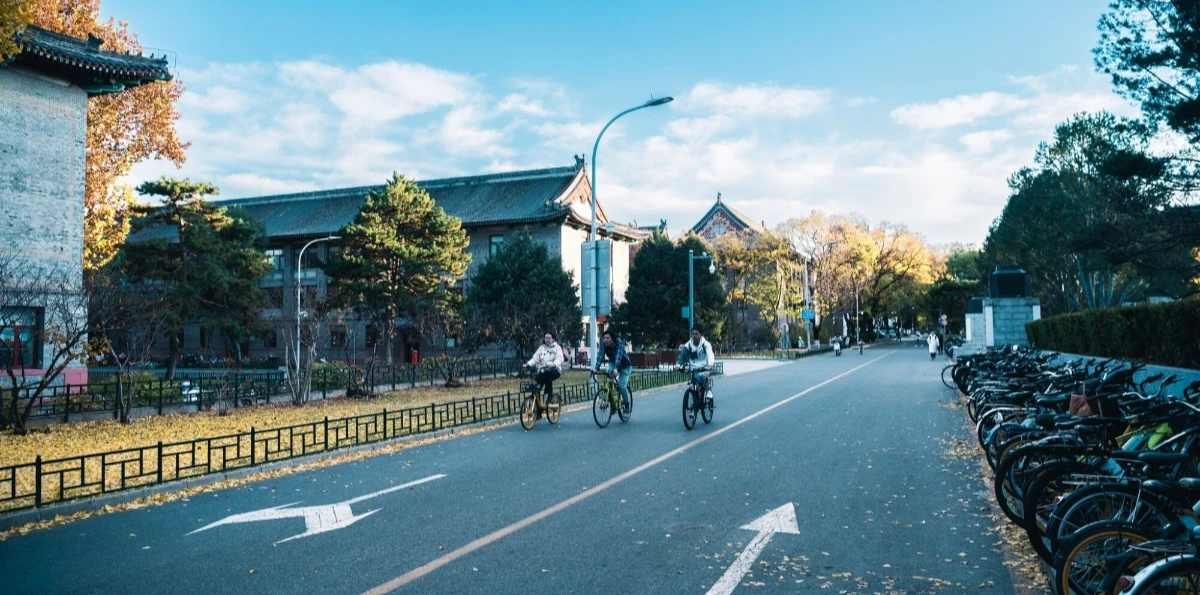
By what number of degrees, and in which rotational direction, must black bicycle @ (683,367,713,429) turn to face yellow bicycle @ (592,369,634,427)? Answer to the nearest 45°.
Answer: approximately 45° to its right

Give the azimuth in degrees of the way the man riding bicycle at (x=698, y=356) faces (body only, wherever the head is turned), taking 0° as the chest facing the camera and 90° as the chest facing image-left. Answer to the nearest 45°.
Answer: approximately 45°

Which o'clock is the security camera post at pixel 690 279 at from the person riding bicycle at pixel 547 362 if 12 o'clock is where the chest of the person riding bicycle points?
The security camera post is roughly at 5 o'clock from the person riding bicycle.

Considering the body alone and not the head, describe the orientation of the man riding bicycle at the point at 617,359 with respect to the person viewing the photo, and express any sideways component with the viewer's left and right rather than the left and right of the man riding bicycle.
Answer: facing the viewer and to the left of the viewer

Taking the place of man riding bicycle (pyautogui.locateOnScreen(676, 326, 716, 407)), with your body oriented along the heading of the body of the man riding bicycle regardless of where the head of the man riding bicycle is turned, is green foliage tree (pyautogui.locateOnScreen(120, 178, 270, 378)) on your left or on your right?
on your right

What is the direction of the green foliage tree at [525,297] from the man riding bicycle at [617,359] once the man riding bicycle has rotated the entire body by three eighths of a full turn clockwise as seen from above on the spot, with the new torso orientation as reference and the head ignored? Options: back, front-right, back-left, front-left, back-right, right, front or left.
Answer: front

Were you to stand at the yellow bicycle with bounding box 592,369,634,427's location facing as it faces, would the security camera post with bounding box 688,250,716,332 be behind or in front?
behind

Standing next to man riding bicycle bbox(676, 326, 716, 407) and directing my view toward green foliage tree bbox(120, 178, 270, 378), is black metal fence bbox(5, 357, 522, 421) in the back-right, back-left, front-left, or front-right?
front-left

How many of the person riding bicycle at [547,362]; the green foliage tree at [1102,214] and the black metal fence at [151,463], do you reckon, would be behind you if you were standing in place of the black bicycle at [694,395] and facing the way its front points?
1

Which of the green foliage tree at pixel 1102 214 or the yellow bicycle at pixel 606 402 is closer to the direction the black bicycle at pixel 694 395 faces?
the yellow bicycle

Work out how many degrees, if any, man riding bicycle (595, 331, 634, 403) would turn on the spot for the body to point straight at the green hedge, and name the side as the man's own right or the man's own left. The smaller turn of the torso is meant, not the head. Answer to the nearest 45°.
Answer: approximately 135° to the man's own left

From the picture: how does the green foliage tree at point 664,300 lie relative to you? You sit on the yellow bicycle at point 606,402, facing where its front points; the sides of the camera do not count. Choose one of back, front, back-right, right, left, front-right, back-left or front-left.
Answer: back-right

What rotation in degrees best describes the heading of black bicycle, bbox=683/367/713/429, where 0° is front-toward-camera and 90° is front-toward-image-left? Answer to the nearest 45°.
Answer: approximately 45°

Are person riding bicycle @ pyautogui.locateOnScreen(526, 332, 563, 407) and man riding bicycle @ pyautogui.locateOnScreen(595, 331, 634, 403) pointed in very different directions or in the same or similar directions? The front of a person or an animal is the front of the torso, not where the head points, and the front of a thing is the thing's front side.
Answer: same or similar directions

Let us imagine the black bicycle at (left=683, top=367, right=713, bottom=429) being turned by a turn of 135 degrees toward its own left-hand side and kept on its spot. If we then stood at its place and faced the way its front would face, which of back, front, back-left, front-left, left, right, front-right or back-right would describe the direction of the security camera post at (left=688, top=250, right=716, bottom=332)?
left
